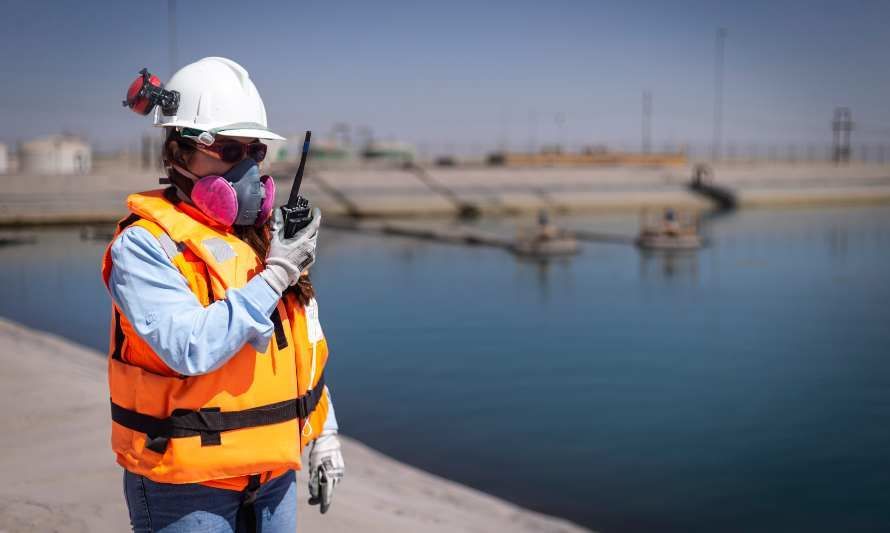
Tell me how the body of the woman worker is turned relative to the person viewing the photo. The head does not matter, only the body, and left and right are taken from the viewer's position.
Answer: facing the viewer and to the right of the viewer

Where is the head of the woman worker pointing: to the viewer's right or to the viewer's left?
to the viewer's right
